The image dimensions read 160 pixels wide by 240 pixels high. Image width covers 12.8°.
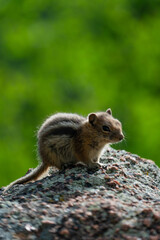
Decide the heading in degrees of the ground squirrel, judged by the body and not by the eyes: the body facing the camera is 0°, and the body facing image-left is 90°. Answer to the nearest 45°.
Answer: approximately 270°
